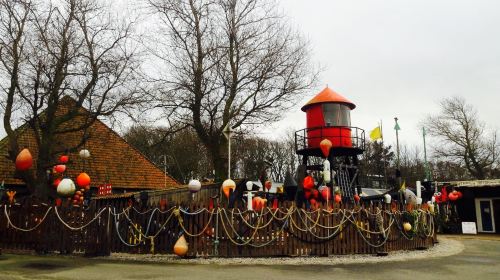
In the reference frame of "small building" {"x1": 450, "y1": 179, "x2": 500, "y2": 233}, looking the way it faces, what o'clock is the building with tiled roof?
The building with tiled roof is roughly at 2 o'clock from the small building.

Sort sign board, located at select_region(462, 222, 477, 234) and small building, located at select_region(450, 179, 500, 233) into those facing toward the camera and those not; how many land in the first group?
2

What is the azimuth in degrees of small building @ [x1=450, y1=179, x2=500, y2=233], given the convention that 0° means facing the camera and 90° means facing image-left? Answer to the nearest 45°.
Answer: approximately 0°

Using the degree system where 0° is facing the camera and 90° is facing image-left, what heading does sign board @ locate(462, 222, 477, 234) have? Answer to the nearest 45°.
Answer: approximately 0°

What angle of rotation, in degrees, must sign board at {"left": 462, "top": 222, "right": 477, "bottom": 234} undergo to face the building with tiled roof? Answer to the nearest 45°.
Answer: approximately 45° to its right
